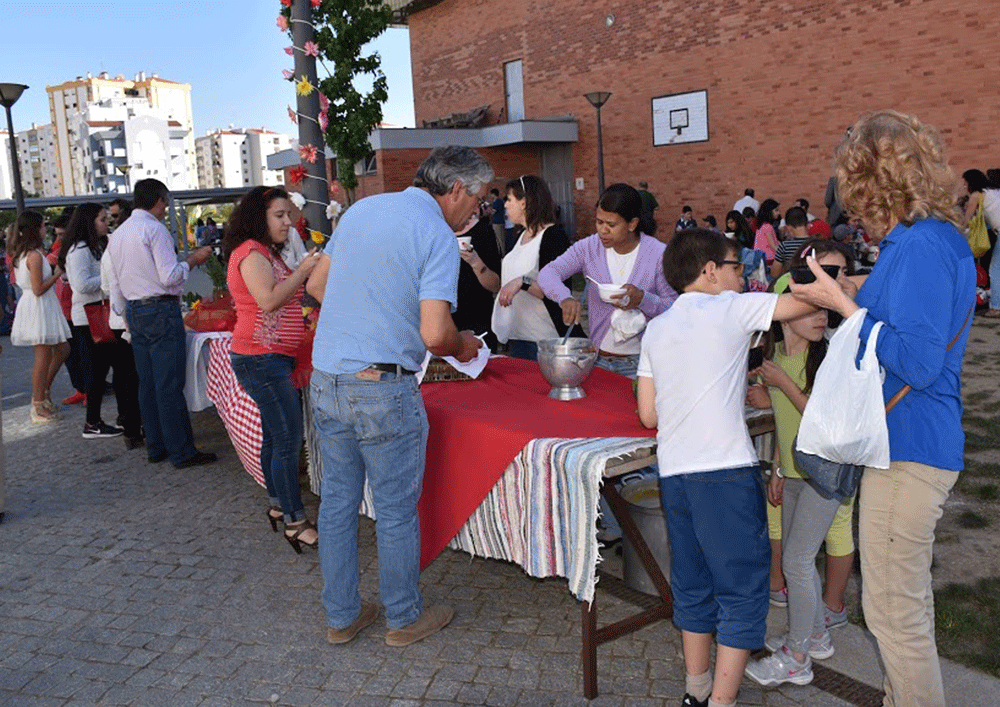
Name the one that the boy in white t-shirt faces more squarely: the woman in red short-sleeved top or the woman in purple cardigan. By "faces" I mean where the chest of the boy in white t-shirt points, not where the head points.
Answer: the woman in purple cardigan

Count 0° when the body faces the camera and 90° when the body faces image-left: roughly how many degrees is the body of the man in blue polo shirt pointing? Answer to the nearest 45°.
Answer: approximately 225°

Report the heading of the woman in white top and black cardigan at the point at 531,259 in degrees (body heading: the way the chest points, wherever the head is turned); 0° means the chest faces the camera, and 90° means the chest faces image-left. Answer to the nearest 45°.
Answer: approximately 45°

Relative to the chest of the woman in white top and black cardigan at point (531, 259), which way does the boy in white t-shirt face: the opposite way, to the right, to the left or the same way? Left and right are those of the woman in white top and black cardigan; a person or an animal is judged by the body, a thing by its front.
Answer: the opposite way

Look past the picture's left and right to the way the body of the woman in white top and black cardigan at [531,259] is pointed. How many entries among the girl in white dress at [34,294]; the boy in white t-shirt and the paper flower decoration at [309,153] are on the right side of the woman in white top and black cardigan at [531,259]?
2

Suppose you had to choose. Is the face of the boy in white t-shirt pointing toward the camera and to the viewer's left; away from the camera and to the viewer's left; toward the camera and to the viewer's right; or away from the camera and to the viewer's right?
away from the camera and to the viewer's right

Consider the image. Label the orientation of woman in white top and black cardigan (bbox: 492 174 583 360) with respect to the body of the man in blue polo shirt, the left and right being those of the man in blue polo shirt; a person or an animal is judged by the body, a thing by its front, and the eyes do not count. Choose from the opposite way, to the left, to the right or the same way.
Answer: the opposite way

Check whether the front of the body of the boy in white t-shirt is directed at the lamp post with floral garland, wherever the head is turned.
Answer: no

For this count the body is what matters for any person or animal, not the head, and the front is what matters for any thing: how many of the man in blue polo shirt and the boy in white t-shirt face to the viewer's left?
0

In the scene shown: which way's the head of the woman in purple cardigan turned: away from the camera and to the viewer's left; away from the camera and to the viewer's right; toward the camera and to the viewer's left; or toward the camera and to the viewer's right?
toward the camera and to the viewer's left

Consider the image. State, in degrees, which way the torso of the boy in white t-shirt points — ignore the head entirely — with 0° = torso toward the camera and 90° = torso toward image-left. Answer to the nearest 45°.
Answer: approximately 225°

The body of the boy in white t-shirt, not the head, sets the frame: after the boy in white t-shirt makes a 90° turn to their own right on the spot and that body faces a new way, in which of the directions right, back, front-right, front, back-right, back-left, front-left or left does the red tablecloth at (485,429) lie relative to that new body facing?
back

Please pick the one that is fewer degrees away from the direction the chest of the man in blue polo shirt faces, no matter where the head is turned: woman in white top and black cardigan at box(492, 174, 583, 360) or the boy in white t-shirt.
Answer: the woman in white top and black cardigan

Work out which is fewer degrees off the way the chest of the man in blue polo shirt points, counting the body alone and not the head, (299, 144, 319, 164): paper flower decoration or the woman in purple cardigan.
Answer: the woman in purple cardigan

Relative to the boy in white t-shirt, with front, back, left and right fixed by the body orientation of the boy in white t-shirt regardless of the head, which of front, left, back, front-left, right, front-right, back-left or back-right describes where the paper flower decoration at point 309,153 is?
left

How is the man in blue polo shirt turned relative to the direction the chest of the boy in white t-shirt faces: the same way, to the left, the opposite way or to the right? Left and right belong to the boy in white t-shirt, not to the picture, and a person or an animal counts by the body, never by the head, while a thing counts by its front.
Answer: the same way

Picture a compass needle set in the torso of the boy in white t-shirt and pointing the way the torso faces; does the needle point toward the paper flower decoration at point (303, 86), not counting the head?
no
